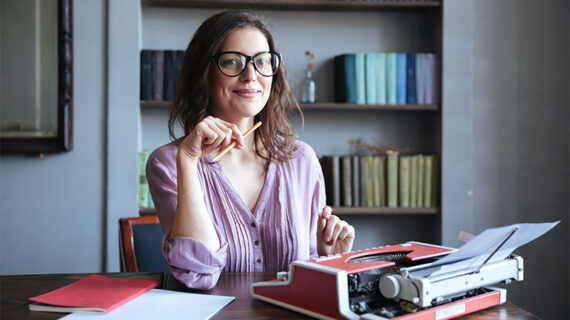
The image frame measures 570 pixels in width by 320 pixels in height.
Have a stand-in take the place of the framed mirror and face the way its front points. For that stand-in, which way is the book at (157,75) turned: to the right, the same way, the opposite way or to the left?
the same way

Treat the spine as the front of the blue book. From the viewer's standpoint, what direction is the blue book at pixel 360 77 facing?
toward the camera

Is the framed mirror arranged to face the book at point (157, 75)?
no

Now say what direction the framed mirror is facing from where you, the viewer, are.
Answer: facing the viewer

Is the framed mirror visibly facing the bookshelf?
no

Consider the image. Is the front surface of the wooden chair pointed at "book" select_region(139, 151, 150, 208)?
no

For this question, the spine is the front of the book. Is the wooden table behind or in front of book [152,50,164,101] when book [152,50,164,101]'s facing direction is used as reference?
in front

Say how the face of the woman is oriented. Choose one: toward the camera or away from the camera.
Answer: toward the camera

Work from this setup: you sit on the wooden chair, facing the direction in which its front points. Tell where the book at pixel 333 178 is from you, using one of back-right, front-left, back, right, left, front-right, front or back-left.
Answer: left

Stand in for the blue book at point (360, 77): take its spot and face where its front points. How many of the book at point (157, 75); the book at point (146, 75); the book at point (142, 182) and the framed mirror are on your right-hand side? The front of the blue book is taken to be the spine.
4

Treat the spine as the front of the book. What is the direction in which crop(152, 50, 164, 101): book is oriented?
toward the camera

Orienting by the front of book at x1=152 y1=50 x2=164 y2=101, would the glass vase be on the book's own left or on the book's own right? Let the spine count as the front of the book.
on the book's own left
